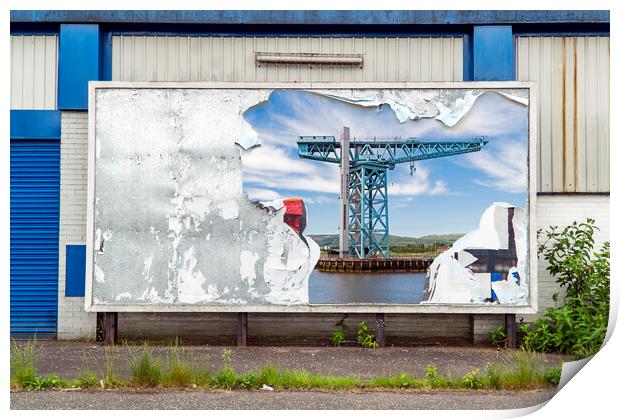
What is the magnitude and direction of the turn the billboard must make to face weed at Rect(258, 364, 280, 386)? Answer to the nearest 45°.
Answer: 0° — it already faces it

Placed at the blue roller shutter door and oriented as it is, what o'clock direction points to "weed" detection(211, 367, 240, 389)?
The weed is roughly at 11 o'clock from the blue roller shutter door.

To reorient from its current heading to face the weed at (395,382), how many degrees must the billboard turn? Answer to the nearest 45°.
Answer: approximately 45° to its left

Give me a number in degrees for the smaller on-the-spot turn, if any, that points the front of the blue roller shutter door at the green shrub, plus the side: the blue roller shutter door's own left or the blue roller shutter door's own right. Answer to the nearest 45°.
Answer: approximately 45° to the blue roller shutter door's own left

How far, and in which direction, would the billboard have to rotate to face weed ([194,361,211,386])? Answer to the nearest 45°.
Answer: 0° — it already faces it

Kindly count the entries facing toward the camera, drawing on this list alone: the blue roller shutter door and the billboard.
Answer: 2

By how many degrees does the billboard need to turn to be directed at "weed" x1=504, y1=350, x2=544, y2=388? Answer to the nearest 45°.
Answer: approximately 45° to its left

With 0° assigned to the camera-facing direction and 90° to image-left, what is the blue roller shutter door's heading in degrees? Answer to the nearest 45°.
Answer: approximately 0°

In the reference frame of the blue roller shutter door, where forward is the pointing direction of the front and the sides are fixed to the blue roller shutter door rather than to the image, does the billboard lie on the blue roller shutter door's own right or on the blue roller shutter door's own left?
on the blue roller shutter door's own left

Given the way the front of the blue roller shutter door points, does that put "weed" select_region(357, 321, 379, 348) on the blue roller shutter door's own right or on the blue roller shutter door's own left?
on the blue roller shutter door's own left

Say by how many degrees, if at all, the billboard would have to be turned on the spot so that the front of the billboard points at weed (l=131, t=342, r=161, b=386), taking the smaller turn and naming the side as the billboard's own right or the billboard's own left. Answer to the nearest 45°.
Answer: approximately 45° to the billboard's own right

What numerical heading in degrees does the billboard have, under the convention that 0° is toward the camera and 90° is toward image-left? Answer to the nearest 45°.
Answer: approximately 0°

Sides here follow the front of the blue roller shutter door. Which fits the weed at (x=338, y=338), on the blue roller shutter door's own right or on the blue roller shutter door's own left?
on the blue roller shutter door's own left

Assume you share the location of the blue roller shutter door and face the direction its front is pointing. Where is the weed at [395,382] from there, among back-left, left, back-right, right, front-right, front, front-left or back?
front-left
